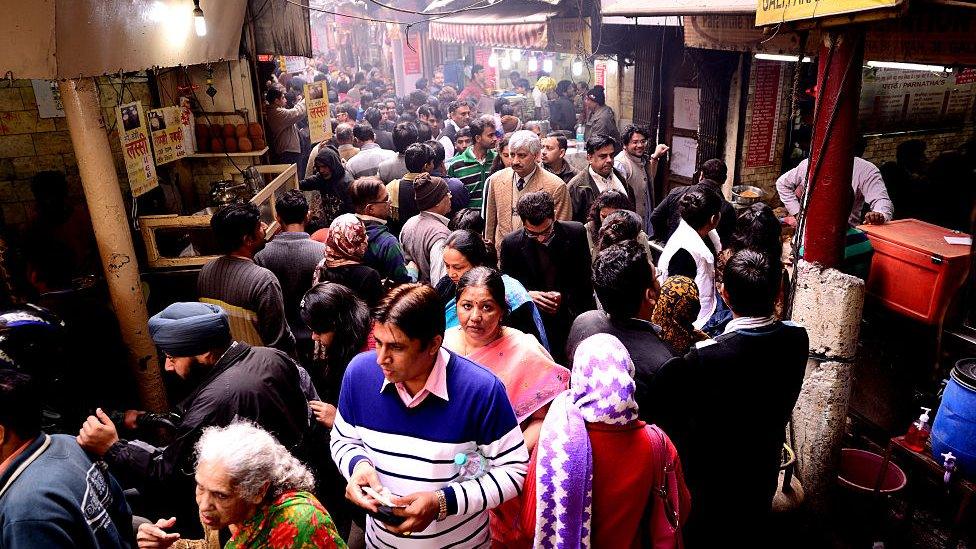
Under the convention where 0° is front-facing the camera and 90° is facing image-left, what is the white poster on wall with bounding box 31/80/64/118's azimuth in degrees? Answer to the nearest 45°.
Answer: approximately 315°

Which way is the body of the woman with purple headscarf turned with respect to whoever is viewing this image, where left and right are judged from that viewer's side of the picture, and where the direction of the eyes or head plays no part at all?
facing away from the viewer

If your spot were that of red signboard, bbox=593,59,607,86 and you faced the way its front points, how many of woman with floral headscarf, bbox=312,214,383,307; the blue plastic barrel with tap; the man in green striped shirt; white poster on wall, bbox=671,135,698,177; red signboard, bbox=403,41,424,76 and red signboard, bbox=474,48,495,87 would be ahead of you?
4

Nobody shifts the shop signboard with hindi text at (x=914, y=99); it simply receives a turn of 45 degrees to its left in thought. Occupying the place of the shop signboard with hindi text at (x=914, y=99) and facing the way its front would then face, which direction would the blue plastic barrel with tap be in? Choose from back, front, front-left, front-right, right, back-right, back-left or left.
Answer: front-right

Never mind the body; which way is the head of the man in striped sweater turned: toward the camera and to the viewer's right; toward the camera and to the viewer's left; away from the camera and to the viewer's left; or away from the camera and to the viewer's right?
toward the camera and to the viewer's left

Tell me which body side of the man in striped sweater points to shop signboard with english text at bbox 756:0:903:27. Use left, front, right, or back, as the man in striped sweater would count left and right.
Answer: back

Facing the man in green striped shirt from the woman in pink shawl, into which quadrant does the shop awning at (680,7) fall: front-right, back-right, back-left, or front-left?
front-right

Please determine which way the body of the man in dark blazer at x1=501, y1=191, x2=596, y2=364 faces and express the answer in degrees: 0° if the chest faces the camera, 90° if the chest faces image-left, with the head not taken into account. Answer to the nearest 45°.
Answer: approximately 0°

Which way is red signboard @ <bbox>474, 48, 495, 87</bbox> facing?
toward the camera

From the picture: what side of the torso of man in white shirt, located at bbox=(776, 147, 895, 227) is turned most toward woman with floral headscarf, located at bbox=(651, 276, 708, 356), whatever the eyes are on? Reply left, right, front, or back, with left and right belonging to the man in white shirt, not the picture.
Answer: front

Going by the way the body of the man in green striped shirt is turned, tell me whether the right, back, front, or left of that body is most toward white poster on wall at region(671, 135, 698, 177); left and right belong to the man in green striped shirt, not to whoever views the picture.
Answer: left

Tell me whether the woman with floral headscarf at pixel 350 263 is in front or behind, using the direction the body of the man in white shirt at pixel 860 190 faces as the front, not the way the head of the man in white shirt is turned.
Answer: in front

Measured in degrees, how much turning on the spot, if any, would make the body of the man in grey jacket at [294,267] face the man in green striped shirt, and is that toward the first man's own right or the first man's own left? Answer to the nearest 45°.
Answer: approximately 45° to the first man's own right

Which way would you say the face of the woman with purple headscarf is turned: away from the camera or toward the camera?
away from the camera

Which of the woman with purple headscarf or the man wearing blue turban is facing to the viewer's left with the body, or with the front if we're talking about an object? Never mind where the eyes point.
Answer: the man wearing blue turban
